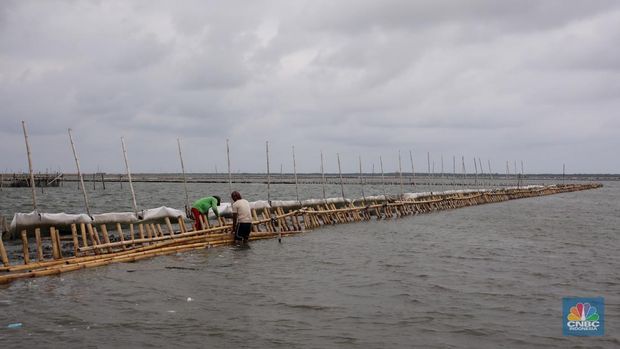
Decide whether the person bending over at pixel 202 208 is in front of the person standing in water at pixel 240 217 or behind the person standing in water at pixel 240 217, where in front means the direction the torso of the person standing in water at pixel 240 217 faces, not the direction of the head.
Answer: in front

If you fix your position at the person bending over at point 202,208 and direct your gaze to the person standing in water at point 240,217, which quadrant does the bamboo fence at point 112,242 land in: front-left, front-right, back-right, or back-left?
back-right

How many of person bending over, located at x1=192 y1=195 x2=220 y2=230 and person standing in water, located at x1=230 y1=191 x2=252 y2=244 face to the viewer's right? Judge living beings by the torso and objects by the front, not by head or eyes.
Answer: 1

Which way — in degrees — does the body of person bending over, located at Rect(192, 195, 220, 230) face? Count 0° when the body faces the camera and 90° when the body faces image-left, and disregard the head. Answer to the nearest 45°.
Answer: approximately 270°

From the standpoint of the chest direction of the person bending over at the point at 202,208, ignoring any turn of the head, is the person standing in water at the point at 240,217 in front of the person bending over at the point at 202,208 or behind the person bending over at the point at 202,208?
in front

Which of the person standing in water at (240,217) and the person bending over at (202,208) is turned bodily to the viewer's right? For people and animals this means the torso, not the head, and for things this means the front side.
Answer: the person bending over at (202,208)

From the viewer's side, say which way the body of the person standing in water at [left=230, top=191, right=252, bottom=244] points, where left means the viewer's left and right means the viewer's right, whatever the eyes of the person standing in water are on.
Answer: facing away from the viewer and to the left of the viewer
